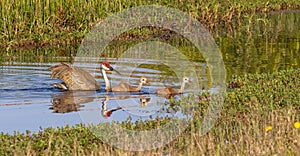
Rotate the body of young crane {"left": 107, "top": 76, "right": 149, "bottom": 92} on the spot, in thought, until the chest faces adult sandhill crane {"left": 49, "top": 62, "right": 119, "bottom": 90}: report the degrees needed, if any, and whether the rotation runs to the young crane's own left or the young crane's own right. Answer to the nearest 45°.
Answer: approximately 180°

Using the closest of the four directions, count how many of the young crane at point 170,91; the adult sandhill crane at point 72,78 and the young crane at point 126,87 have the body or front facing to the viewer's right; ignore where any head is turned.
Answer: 3

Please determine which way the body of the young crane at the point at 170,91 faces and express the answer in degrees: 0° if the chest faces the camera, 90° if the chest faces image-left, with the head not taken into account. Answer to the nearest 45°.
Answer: approximately 270°

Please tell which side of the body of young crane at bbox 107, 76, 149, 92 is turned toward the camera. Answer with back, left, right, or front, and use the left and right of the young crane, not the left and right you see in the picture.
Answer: right

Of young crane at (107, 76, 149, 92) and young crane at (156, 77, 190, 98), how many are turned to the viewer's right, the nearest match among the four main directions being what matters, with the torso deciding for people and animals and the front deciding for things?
2

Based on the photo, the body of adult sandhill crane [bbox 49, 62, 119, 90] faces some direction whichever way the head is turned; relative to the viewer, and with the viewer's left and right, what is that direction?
facing to the right of the viewer

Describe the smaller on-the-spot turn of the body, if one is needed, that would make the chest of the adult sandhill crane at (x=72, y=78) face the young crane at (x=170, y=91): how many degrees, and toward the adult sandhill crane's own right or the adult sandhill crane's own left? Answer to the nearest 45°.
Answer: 0° — it already faces it

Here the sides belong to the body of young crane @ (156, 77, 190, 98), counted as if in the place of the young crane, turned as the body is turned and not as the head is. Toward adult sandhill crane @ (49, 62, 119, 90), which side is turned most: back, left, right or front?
back

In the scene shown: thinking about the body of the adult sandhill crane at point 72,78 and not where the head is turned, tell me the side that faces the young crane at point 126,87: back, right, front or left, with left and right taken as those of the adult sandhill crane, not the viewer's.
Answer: front

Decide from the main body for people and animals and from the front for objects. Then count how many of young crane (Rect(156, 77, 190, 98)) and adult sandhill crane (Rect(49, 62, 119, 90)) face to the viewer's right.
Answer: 2
